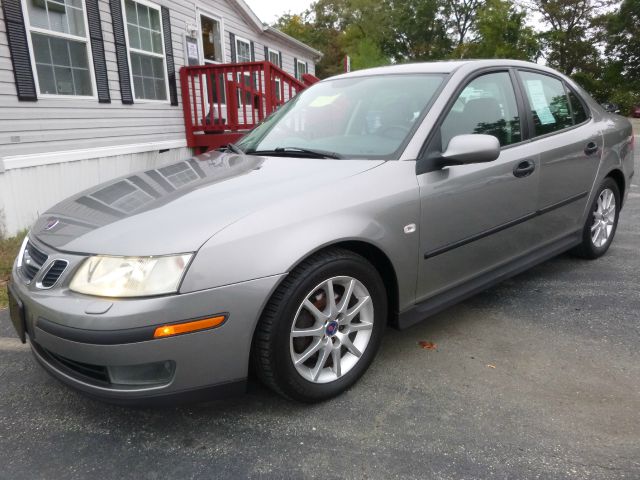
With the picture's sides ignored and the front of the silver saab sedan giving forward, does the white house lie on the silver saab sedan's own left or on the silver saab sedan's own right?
on the silver saab sedan's own right

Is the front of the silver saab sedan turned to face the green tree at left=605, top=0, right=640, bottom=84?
no

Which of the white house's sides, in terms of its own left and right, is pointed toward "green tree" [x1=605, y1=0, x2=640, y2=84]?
left

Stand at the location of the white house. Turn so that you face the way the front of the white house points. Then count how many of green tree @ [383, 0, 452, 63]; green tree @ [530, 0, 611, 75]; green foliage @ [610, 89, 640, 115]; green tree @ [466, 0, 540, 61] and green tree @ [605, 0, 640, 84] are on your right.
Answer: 0

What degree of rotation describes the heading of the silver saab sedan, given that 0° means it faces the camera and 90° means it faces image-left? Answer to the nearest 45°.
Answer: approximately 45°

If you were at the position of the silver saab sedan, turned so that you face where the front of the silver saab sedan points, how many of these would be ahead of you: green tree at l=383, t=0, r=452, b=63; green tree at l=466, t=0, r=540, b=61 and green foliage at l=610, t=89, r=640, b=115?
0

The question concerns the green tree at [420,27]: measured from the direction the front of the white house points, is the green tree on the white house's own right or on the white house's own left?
on the white house's own left

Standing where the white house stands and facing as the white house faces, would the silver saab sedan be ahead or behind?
ahead

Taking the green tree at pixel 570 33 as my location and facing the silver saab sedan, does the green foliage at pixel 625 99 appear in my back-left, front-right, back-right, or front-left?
front-left

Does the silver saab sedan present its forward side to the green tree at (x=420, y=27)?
no

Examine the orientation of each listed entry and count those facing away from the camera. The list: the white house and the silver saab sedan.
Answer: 0

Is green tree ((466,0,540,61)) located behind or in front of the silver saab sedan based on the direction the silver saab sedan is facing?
behind

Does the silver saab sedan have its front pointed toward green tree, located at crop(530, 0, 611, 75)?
no

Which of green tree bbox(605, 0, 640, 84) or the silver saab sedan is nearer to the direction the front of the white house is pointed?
the silver saab sedan

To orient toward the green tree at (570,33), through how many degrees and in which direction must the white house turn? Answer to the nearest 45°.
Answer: approximately 90° to its left

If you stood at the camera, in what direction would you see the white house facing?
facing the viewer and to the right of the viewer

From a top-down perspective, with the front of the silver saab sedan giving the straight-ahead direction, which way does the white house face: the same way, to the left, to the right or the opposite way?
to the left

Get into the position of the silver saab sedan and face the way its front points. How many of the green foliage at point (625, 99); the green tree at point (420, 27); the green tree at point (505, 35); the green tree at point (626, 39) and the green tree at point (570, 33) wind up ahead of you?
0

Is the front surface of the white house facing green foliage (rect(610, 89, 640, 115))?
no
